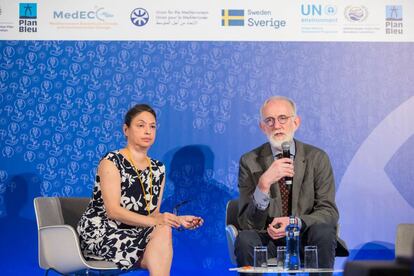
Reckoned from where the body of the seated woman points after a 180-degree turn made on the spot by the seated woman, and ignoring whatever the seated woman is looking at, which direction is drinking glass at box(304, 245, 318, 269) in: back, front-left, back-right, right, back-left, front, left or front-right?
back

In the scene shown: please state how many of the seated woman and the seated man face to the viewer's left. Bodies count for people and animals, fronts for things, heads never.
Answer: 0

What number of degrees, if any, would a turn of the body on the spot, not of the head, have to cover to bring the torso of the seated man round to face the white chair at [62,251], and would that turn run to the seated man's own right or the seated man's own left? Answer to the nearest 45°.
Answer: approximately 90° to the seated man's own right

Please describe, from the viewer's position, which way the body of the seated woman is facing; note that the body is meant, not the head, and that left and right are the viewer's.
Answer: facing the viewer and to the right of the viewer

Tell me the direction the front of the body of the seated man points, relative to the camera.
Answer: toward the camera

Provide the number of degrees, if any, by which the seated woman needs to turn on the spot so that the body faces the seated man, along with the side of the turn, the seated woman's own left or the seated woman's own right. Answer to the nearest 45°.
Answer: approximately 45° to the seated woman's own left

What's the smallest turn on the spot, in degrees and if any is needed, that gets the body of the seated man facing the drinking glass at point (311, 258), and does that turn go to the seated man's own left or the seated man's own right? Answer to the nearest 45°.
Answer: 0° — they already face it

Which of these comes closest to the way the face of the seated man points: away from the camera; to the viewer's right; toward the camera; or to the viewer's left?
toward the camera

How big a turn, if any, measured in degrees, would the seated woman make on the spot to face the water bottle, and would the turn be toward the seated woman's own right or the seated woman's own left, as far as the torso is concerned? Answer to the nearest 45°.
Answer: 0° — they already face it

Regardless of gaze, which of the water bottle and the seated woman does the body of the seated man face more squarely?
the water bottle
